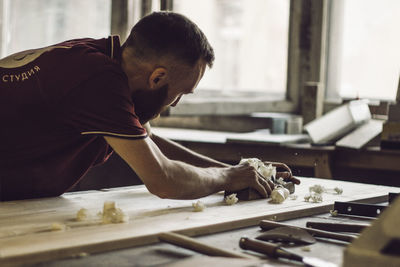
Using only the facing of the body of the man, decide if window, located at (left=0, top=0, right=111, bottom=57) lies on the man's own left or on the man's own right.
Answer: on the man's own left

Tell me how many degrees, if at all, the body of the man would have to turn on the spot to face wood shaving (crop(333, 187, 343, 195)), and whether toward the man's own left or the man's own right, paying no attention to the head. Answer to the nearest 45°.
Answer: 0° — they already face it

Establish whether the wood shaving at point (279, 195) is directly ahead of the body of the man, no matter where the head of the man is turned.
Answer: yes

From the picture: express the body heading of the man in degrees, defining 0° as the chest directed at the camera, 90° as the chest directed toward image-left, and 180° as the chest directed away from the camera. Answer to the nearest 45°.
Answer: approximately 270°

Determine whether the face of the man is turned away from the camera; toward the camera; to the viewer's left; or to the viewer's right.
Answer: to the viewer's right

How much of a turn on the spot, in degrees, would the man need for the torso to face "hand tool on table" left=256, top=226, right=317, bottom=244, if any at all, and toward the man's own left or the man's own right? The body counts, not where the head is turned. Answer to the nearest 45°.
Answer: approximately 45° to the man's own right

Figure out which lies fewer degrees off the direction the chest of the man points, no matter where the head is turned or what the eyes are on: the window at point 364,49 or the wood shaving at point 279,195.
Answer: the wood shaving

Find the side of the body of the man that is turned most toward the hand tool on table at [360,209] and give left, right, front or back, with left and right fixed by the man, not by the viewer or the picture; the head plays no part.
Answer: front
